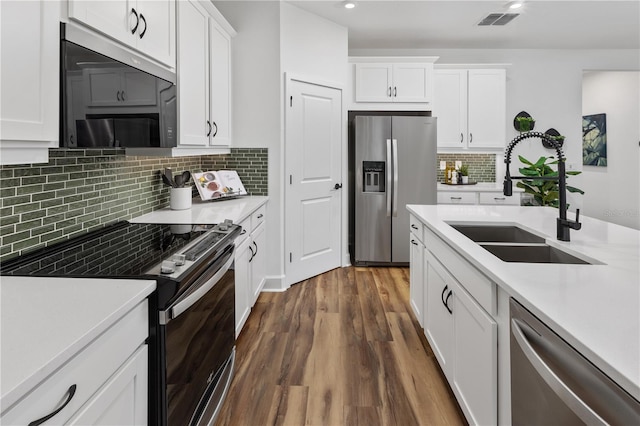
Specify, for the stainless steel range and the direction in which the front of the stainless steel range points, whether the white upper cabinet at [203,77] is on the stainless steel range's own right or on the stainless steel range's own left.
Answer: on the stainless steel range's own left

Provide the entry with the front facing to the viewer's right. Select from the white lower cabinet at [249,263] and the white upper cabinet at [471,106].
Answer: the white lower cabinet

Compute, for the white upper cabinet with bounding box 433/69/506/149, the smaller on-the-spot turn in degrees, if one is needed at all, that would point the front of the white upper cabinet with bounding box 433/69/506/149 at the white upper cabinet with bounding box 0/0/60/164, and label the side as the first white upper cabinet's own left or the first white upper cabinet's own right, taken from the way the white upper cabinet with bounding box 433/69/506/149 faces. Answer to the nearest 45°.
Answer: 0° — it already faces it

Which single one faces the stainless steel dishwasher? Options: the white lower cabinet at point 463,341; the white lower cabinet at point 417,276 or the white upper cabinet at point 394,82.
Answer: the white upper cabinet

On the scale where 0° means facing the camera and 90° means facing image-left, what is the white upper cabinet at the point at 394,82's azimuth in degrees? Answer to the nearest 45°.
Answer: approximately 0°

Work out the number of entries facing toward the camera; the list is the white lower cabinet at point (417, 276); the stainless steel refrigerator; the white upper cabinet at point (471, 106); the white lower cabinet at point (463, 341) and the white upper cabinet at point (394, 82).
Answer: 3

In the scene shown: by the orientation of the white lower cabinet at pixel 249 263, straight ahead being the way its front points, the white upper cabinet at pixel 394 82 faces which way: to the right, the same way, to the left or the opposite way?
to the right

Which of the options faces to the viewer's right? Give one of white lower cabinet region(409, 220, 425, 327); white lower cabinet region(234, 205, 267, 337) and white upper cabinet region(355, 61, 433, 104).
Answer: white lower cabinet region(234, 205, 267, 337)

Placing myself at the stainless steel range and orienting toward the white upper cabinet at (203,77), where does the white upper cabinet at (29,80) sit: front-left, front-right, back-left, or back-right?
back-left

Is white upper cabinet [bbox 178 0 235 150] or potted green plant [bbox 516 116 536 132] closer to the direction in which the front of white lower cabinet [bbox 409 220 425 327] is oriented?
the white upper cabinet

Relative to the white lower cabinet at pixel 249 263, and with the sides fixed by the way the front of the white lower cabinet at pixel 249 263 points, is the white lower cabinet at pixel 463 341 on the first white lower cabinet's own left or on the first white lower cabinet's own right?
on the first white lower cabinet's own right

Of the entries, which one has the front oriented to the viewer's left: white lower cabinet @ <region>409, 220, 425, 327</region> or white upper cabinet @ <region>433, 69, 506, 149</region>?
the white lower cabinet

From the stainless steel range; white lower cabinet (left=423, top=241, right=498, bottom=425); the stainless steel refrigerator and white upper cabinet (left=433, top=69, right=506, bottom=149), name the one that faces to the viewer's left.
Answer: the white lower cabinet

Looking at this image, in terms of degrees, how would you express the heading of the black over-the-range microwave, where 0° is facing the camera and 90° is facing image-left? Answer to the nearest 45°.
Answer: approximately 315°
